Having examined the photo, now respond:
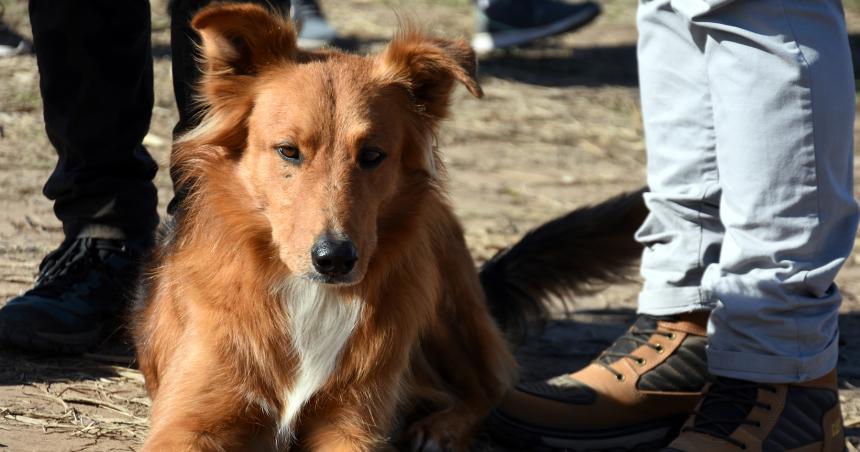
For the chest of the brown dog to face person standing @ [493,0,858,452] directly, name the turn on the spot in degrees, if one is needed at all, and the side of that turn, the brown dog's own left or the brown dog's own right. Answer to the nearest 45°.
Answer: approximately 90° to the brown dog's own left

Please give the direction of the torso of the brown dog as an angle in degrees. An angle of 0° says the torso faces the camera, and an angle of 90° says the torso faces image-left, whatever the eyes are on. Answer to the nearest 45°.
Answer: approximately 0°
